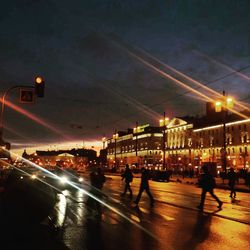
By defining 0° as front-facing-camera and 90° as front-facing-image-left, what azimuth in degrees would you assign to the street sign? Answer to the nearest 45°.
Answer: approximately 0°
